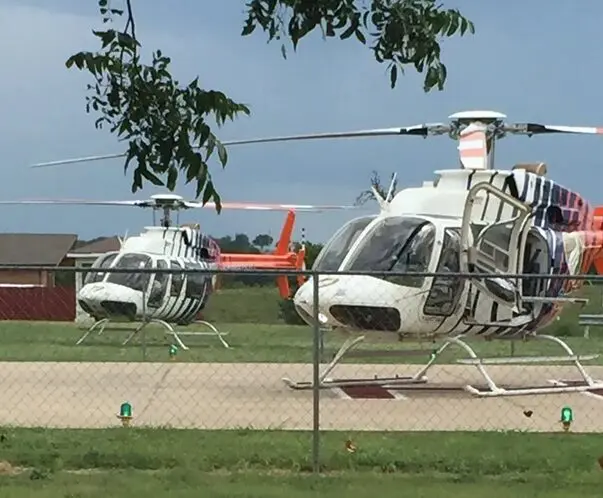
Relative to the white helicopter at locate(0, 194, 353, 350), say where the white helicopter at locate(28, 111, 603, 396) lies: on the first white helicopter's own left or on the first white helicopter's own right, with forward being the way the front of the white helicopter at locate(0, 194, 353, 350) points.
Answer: on the first white helicopter's own left

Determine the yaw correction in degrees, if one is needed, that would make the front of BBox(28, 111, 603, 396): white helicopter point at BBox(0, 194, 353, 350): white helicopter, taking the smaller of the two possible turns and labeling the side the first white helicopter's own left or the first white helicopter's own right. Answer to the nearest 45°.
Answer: approximately 90° to the first white helicopter's own right

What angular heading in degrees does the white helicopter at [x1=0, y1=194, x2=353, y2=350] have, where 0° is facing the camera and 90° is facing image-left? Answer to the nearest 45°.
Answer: approximately 45°

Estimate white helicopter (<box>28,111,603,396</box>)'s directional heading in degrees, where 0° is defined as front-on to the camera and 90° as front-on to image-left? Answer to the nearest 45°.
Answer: approximately 45°
